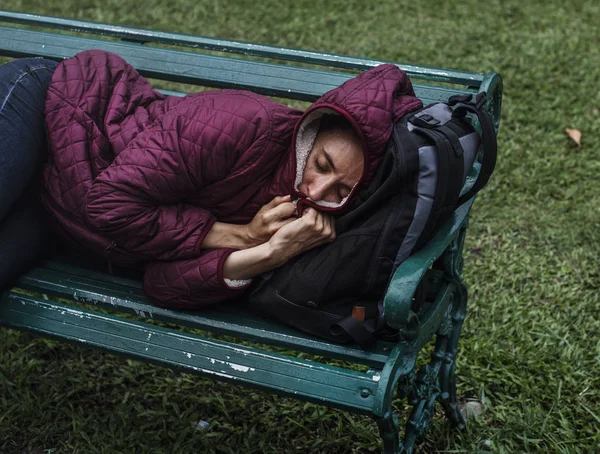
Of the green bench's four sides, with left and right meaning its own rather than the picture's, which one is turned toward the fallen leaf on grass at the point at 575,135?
back

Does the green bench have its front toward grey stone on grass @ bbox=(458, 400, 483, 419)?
no

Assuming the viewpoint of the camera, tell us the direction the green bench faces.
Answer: facing the viewer and to the left of the viewer
